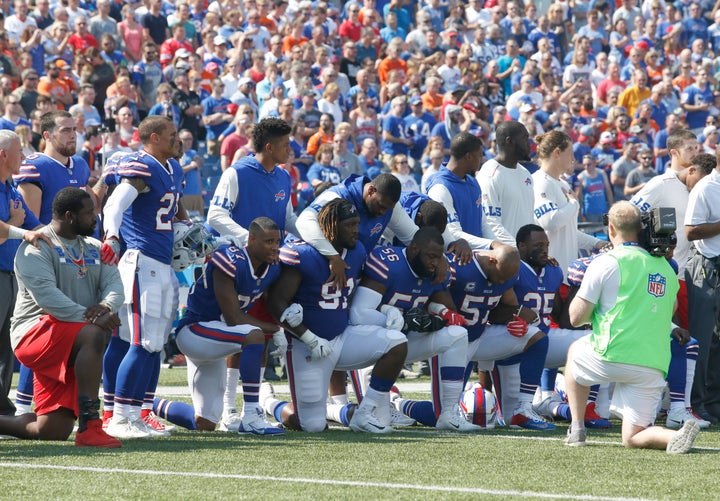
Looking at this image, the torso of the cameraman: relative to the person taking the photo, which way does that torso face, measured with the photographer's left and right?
facing away from the viewer and to the left of the viewer

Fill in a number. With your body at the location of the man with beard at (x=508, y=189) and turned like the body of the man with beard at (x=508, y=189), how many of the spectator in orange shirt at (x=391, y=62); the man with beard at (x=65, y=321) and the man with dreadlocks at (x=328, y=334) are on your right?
2

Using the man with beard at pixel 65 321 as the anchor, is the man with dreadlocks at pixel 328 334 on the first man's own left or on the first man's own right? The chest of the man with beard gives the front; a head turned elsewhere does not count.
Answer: on the first man's own left

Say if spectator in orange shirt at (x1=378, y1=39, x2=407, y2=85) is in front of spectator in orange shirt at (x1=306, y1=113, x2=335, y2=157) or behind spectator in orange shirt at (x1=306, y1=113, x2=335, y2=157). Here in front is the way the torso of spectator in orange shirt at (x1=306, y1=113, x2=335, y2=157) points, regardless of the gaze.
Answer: behind

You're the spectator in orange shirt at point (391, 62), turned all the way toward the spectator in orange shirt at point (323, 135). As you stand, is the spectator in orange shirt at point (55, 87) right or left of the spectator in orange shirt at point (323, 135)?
right

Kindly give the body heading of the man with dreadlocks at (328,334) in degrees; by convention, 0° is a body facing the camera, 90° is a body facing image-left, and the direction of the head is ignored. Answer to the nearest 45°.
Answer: approximately 315°

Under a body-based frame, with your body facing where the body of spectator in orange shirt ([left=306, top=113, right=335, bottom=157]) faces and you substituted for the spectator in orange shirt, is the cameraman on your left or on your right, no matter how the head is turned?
on your left

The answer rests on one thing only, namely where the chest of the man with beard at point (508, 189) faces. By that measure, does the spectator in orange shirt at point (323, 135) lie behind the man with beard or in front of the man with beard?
behind

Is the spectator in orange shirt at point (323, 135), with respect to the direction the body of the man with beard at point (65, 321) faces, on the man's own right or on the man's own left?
on the man's own left

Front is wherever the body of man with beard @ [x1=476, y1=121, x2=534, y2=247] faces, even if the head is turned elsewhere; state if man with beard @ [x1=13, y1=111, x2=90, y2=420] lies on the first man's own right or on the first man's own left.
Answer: on the first man's own right
